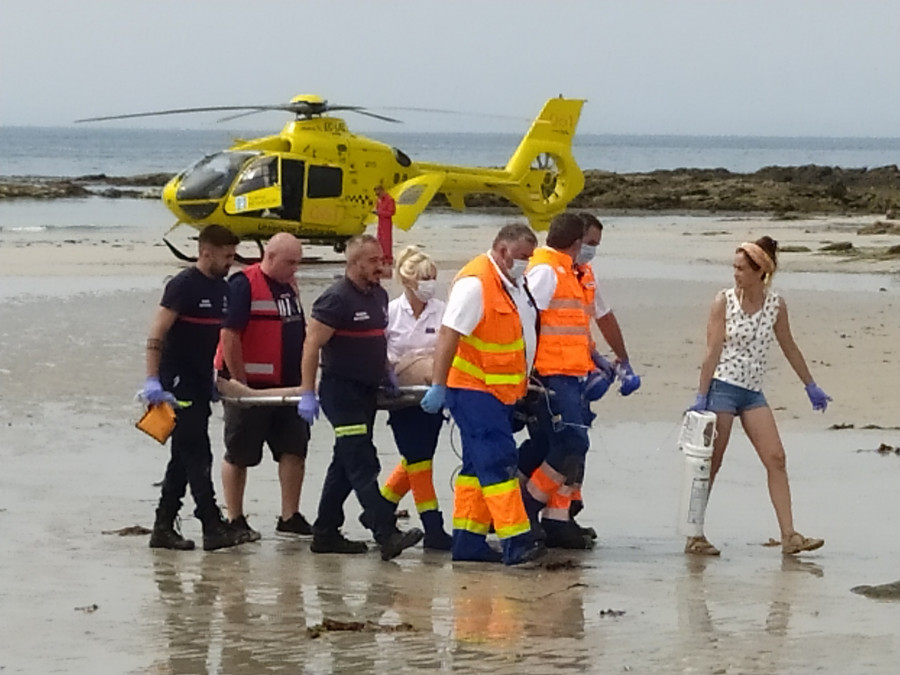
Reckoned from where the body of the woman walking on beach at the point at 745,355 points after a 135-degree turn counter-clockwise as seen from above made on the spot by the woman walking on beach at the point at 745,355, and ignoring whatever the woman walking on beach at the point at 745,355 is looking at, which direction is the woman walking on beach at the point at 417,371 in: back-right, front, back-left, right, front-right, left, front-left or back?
left

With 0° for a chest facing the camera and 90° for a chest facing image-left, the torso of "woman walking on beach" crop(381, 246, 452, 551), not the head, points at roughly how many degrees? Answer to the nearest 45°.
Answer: approximately 315°

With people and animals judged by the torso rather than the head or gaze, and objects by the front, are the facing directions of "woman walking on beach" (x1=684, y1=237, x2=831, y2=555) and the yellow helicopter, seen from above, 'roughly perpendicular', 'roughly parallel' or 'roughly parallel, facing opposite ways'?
roughly perpendicular

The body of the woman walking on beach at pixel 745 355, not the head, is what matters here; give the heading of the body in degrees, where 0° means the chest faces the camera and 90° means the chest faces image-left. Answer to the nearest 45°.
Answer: approximately 315°
